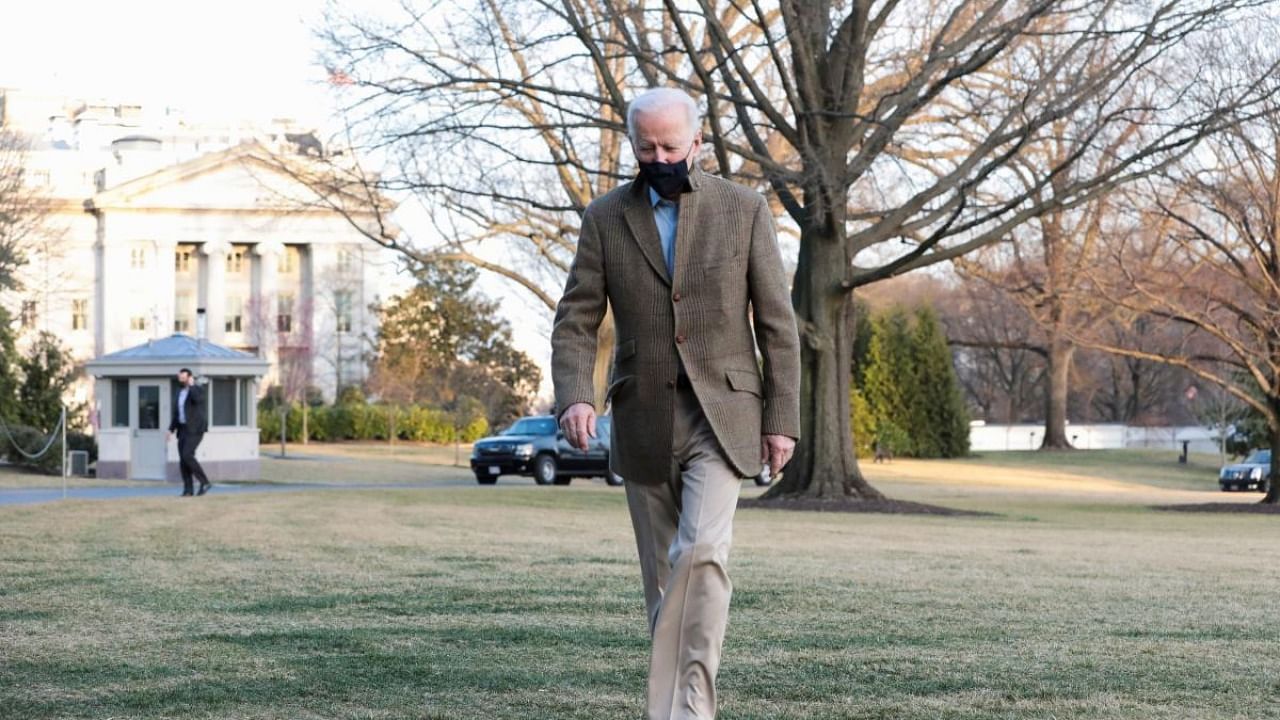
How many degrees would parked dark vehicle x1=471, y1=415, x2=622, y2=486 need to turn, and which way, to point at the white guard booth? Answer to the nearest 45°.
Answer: approximately 45° to its right

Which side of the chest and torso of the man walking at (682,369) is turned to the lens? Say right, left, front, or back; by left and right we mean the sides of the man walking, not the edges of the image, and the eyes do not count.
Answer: front

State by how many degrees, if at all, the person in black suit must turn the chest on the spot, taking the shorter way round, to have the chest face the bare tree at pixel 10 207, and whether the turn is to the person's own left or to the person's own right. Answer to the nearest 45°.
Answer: approximately 135° to the person's own right

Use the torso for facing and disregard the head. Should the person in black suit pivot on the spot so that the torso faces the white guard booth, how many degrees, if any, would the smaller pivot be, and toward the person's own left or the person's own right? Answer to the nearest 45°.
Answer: approximately 135° to the person's own right

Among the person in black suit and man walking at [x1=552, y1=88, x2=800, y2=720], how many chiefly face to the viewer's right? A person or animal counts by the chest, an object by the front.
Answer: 0

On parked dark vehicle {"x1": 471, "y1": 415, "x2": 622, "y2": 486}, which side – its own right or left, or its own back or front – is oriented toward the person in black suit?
front

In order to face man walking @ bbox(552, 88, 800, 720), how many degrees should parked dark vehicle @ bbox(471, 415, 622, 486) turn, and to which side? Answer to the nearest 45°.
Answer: approximately 45° to its left

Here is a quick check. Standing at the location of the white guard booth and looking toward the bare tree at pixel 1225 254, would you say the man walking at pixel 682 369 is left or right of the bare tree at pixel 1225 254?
right

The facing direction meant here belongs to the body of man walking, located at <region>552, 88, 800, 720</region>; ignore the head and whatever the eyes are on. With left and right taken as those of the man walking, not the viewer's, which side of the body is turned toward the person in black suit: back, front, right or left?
back

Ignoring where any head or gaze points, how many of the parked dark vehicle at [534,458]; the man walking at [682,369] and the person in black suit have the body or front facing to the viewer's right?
0

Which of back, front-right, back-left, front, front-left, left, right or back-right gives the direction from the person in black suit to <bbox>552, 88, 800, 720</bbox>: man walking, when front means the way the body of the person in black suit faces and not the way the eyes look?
front-left

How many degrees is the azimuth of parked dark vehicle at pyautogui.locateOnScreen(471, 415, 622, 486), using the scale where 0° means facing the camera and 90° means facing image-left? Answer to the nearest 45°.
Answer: approximately 45°

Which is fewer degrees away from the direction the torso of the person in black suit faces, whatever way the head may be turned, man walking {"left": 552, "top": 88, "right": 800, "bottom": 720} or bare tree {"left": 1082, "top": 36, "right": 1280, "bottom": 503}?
the man walking
